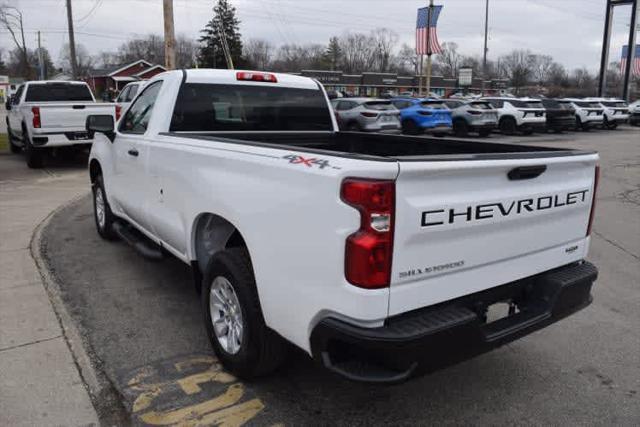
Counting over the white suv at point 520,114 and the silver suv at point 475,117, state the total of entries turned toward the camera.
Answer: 0

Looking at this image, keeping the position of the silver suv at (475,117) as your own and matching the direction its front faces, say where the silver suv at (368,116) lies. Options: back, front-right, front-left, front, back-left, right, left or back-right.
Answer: left

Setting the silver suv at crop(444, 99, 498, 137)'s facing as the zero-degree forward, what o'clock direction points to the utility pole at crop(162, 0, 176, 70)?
The utility pole is roughly at 9 o'clock from the silver suv.

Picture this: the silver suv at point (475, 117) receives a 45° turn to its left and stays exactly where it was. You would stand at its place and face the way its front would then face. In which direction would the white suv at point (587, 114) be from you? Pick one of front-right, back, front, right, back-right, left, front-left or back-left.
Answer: back-right

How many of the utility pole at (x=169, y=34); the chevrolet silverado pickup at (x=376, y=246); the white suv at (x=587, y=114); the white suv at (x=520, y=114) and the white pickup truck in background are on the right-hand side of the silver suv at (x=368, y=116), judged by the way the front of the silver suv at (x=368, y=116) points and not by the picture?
2

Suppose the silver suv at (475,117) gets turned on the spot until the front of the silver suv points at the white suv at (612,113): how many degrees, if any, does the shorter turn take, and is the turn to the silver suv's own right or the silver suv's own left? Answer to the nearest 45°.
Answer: approximately 90° to the silver suv's own right

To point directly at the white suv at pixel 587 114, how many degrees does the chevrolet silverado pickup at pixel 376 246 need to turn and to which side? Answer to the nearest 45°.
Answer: approximately 90° to its right

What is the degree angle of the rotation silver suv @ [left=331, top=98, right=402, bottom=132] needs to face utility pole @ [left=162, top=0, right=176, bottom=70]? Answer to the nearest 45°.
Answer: approximately 90° to its left

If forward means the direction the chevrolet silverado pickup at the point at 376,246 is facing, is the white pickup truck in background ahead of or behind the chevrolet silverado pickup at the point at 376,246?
ahead

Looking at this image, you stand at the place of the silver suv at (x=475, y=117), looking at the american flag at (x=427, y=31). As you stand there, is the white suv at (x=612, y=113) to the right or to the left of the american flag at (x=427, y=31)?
right

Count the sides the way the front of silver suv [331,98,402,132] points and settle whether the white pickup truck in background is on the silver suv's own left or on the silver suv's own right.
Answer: on the silver suv's own left

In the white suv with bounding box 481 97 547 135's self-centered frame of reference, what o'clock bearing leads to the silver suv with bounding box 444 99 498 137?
The silver suv is roughly at 9 o'clock from the white suv.

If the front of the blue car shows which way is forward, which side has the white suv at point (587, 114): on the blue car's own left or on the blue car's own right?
on the blue car's own right

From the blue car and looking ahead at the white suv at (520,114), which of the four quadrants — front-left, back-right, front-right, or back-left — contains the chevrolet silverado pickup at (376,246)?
back-right

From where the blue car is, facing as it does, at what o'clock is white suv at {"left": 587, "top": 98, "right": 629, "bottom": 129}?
The white suv is roughly at 3 o'clock from the blue car.

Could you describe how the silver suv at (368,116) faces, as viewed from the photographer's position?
facing away from the viewer and to the left of the viewer
